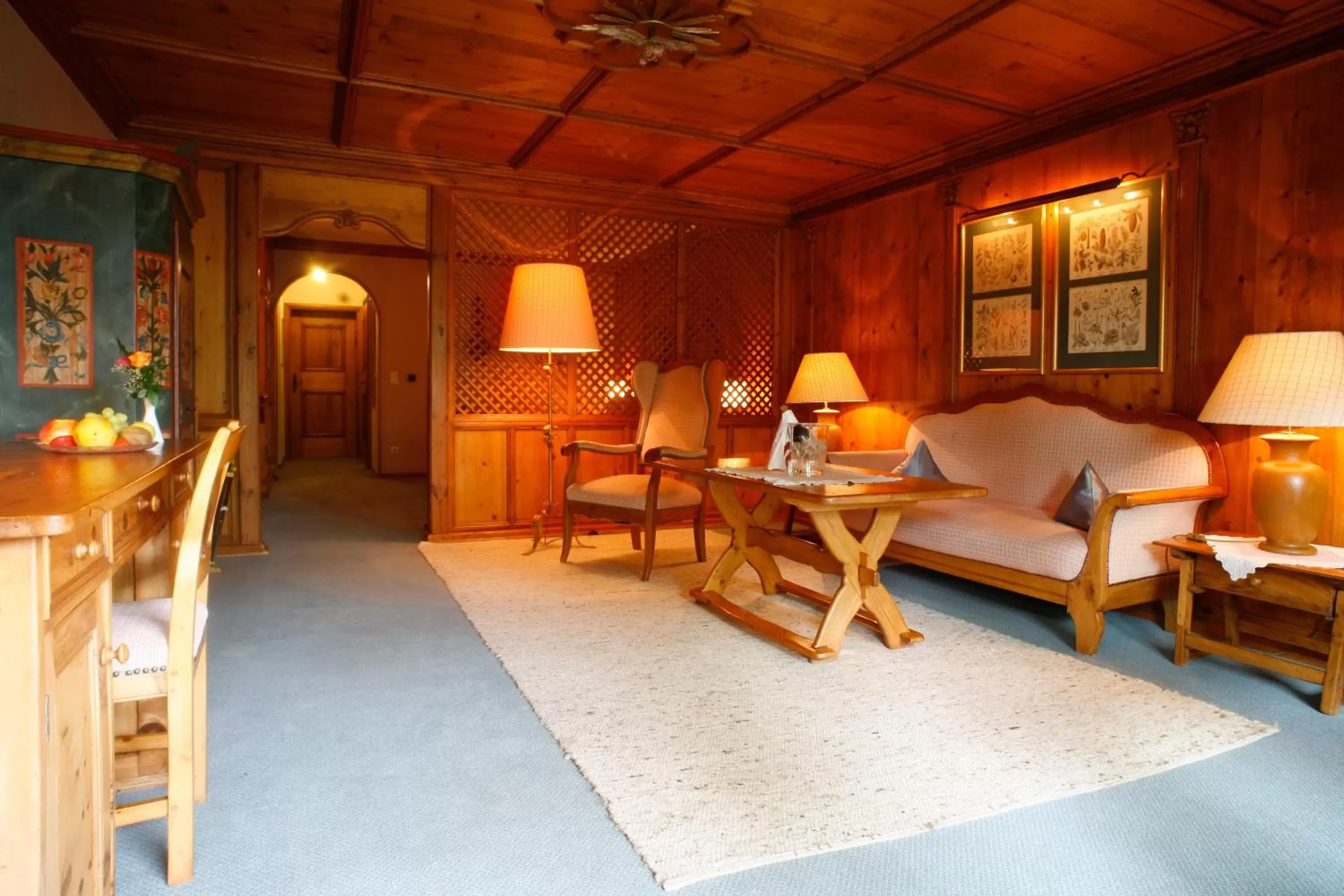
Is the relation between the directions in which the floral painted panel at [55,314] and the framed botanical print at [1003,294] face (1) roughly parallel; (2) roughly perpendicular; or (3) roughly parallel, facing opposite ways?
roughly perpendicular

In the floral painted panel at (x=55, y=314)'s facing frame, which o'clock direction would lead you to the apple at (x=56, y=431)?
The apple is roughly at 12 o'clock from the floral painted panel.

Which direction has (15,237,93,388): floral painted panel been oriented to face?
toward the camera

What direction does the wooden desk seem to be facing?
to the viewer's right

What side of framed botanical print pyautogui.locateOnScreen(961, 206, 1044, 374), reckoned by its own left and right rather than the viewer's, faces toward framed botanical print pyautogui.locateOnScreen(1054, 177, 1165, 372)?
left

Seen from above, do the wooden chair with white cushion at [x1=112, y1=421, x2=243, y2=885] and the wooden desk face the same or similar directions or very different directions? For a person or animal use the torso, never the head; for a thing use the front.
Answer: very different directions

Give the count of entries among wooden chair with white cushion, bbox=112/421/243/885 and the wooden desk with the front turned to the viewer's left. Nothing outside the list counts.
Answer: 1

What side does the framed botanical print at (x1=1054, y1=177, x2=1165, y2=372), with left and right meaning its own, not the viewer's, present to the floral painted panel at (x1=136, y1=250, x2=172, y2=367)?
front

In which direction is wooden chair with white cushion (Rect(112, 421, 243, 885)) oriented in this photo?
to the viewer's left

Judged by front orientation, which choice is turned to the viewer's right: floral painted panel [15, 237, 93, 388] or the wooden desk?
the wooden desk

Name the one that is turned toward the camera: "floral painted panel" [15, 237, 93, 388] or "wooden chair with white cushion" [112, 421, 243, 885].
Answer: the floral painted panel

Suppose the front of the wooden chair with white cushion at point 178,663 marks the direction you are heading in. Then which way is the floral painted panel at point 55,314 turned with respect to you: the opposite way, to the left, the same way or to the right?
to the left

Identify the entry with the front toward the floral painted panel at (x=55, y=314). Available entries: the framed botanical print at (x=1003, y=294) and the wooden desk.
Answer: the framed botanical print

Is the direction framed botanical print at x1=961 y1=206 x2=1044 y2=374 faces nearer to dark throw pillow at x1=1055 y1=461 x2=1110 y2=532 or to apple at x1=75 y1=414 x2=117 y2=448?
the apple

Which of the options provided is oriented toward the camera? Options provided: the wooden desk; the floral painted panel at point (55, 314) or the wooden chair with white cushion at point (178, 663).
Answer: the floral painted panel

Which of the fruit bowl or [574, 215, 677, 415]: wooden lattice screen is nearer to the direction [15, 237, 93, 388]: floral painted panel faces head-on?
the fruit bowl
